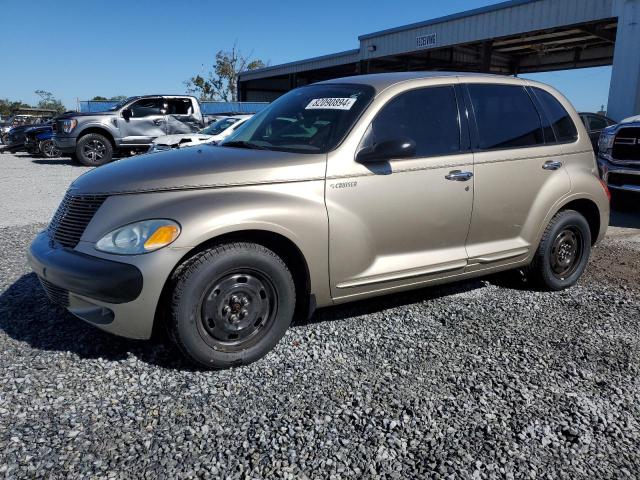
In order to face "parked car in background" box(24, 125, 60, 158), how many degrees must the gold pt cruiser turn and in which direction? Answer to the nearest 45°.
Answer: approximately 90° to its right

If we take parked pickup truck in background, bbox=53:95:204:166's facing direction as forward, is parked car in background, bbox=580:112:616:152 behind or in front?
behind

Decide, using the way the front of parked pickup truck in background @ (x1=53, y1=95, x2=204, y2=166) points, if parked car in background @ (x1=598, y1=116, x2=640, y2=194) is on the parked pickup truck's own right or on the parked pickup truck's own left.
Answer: on the parked pickup truck's own left

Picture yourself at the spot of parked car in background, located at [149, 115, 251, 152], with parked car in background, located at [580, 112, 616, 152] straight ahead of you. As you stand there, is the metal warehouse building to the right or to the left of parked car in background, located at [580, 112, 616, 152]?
left

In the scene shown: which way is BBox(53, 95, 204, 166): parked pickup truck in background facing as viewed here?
to the viewer's left

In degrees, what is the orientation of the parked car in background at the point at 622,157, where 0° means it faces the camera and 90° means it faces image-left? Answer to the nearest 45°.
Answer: approximately 45°

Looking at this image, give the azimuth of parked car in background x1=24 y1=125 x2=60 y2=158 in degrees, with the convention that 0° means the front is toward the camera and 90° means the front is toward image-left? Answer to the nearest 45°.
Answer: approximately 45°

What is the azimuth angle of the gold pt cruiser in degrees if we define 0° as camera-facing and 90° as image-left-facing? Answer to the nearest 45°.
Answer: approximately 45°

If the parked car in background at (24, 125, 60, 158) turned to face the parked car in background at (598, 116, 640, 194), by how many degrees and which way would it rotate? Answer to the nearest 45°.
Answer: approximately 90° to its left

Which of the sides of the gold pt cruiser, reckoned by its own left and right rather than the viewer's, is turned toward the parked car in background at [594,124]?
back
